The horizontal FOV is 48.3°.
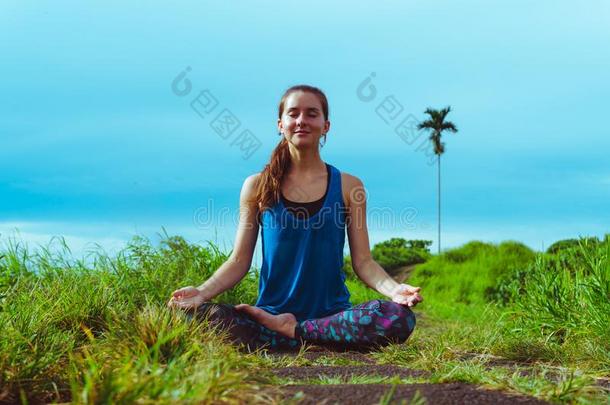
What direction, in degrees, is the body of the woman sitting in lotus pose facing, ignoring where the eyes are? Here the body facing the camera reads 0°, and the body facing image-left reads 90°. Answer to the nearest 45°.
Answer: approximately 0°

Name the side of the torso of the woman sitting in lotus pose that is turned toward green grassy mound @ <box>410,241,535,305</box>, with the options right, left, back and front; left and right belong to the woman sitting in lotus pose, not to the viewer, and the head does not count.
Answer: back

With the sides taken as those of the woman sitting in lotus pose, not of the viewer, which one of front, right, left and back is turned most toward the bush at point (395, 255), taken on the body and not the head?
back
